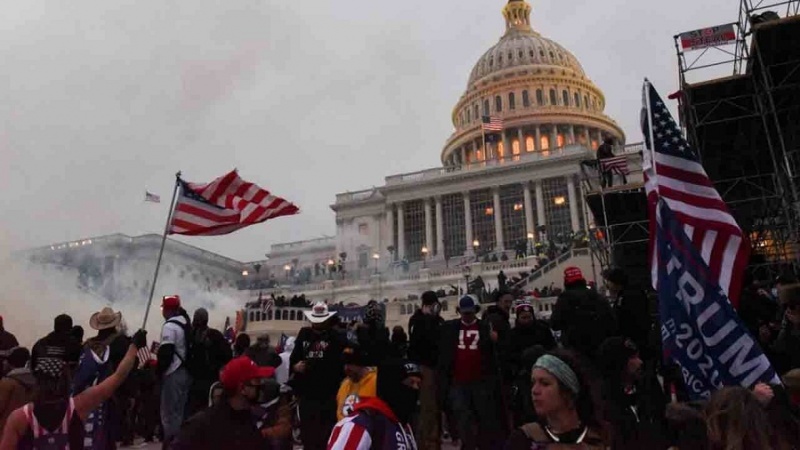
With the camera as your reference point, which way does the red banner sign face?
facing the viewer

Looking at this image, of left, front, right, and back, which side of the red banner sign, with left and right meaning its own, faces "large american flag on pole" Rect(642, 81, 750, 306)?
front

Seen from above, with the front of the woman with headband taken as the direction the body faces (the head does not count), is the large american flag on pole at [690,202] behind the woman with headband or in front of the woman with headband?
behind

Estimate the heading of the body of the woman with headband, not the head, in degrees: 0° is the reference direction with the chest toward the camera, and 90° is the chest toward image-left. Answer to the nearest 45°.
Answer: approximately 45°

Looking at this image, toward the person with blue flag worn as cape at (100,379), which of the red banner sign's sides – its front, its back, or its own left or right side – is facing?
front

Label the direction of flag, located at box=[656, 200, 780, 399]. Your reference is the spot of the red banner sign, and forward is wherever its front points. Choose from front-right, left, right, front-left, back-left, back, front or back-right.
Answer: front

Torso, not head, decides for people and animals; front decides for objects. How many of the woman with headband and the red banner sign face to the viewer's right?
0

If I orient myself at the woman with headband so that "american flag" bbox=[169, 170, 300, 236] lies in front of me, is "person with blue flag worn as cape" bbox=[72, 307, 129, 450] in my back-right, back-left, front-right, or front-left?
front-left

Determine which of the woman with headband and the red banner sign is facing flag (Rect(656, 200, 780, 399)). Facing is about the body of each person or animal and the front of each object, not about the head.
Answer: the red banner sign

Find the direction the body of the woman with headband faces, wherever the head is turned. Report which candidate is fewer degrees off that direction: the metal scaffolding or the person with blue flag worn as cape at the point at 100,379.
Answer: the person with blue flag worn as cape

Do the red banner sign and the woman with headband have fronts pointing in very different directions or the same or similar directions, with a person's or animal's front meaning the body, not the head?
same or similar directions

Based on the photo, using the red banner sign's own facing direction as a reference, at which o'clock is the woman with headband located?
The woman with headband is roughly at 12 o'clock from the red banner sign.

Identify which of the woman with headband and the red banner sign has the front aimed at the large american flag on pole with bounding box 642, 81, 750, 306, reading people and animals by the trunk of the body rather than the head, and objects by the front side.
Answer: the red banner sign

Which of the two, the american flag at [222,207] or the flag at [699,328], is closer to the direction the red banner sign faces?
the flag

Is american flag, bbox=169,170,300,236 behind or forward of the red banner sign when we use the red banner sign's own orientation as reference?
forward

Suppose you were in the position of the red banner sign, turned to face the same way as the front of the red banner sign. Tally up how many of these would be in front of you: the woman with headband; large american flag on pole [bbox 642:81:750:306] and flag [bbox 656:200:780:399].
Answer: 3
